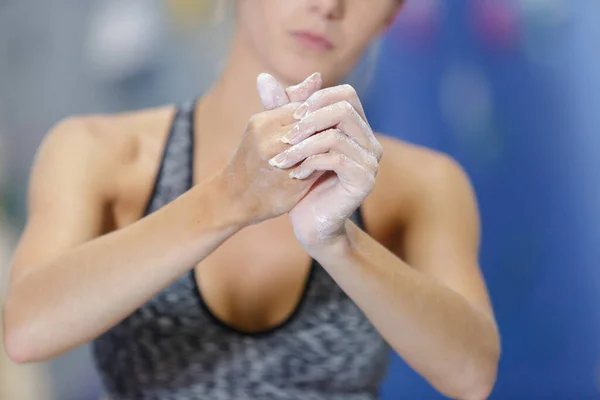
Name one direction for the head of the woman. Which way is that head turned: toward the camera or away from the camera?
toward the camera

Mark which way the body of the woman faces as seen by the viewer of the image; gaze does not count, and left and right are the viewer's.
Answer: facing the viewer
